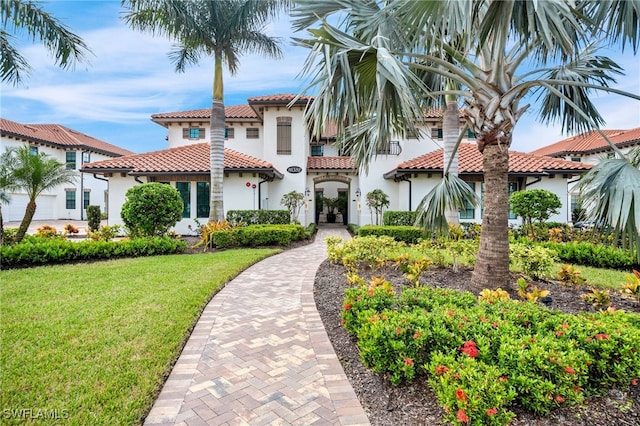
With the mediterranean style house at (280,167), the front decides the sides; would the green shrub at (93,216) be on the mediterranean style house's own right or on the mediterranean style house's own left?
on the mediterranean style house's own right

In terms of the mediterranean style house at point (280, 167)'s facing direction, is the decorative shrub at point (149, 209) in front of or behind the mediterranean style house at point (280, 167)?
in front

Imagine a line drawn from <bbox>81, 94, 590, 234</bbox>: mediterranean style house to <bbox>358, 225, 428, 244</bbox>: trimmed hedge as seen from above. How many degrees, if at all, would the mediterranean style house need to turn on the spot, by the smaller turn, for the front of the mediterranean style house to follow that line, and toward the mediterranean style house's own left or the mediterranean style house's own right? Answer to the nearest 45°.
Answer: approximately 45° to the mediterranean style house's own left

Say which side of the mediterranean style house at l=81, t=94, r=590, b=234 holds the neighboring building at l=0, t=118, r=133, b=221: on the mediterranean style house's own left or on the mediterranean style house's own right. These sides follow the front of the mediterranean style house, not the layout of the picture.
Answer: on the mediterranean style house's own right

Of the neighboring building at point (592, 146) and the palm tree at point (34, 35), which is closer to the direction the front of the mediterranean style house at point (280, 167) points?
the palm tree

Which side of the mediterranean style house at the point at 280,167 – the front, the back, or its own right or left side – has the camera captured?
front

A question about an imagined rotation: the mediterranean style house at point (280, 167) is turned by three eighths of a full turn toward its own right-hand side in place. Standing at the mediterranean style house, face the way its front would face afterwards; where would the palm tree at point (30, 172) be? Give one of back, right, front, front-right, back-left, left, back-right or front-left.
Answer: left

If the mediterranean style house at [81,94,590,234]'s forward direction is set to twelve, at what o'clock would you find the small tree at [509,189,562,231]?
The small tree is roughly at 10 o'clock from the mediterranean style house.

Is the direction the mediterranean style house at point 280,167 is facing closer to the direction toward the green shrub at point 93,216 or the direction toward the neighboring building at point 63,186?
the green shrub
